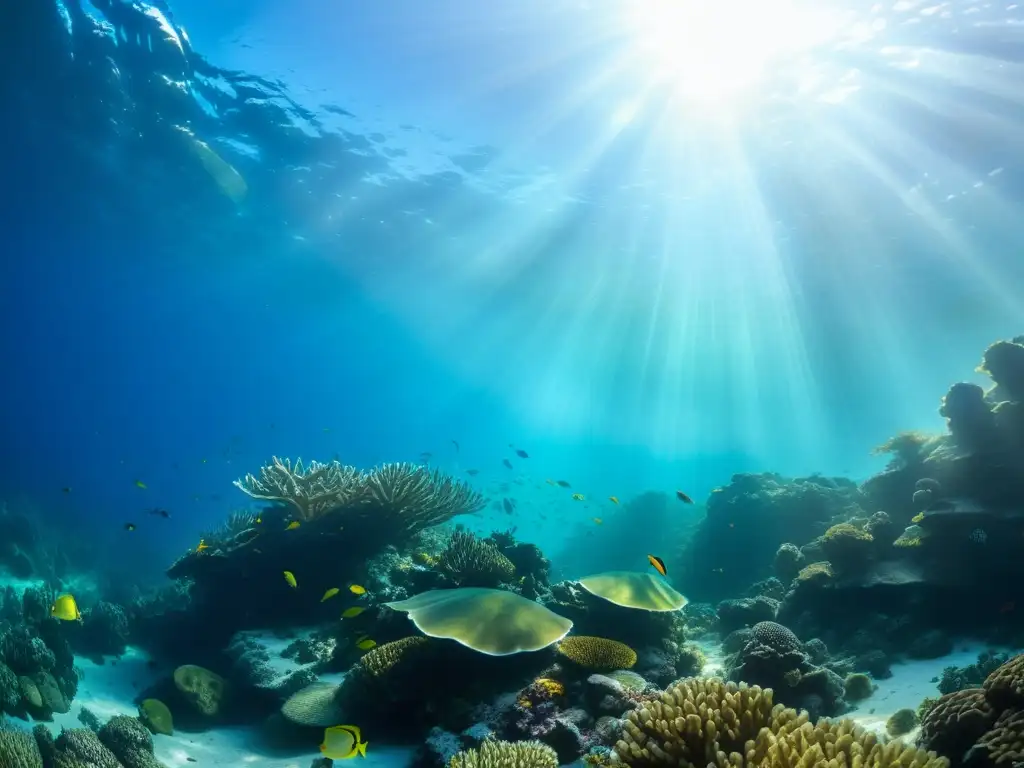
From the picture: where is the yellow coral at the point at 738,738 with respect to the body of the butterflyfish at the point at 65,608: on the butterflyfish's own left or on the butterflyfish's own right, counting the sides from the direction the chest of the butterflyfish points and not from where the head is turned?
on the butterflyfish's own left

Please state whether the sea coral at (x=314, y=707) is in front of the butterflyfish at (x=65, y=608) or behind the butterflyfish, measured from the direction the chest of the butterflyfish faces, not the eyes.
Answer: behind

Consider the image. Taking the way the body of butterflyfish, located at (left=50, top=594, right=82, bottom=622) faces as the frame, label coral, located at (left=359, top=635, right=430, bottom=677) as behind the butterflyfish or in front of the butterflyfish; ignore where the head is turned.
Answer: behind

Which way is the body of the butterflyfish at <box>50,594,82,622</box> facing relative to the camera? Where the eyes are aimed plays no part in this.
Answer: to the viewer's left

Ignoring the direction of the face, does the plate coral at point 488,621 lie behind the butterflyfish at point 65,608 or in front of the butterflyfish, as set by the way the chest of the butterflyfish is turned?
behind

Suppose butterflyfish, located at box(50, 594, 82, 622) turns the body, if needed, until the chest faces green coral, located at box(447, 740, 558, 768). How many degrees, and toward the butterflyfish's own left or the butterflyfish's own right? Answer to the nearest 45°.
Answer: approximately 135° to the butterflyfish's own left
